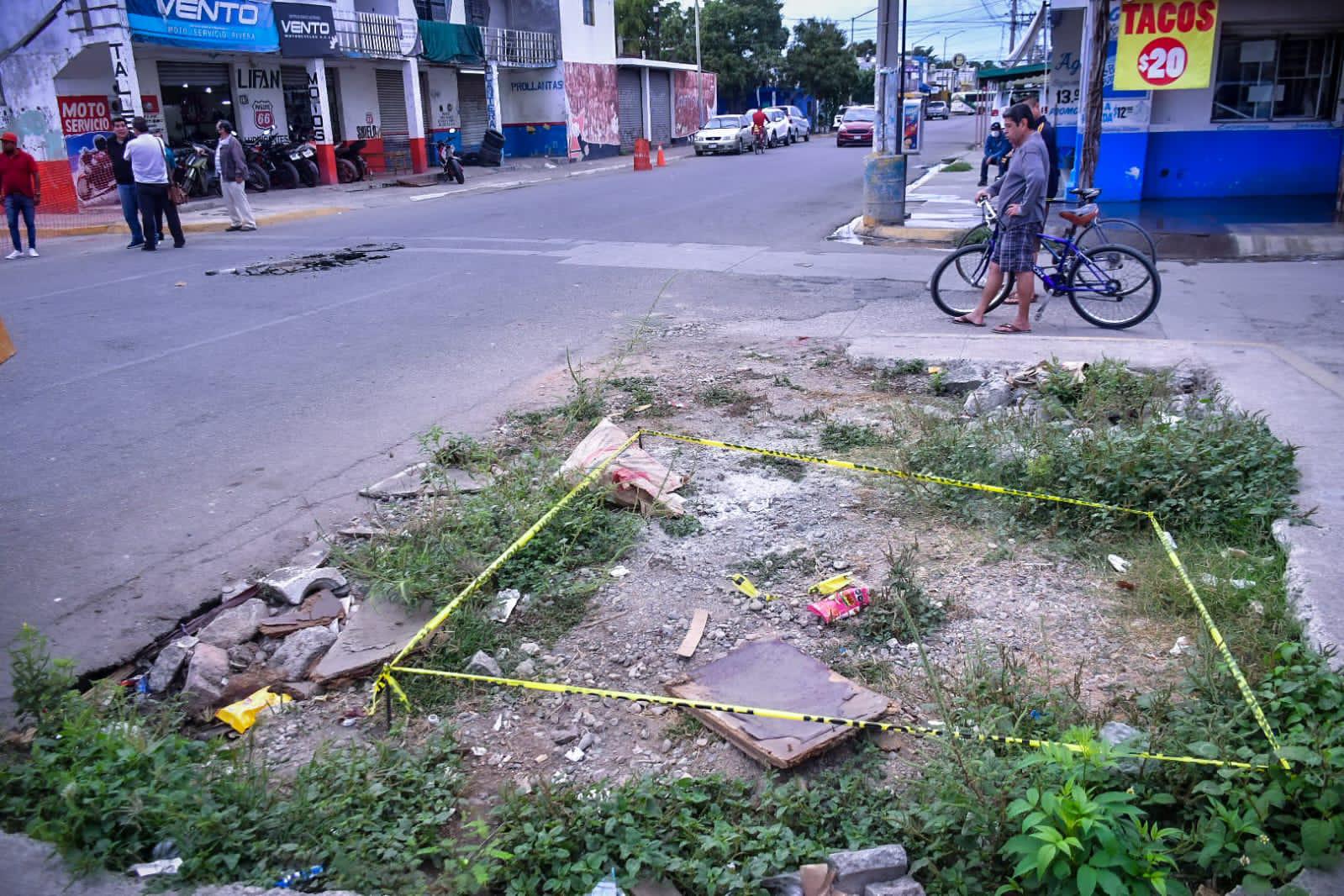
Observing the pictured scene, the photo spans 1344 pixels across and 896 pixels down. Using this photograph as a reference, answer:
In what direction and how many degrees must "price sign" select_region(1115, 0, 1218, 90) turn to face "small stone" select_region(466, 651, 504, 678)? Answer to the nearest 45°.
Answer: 0° — it already faces it

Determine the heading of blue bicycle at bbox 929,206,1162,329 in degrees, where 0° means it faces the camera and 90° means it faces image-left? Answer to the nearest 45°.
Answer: approximately 90°

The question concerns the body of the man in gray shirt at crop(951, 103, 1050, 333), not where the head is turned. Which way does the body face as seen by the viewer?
to the viewer's left

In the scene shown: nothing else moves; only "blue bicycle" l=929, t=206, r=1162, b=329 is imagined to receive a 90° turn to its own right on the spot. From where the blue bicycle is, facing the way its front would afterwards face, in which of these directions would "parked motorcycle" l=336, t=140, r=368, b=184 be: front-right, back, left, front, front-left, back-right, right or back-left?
front-left

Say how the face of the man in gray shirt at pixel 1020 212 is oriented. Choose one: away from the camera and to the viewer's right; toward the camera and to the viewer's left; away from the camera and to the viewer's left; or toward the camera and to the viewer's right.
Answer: toward the camera and to the viewer's left

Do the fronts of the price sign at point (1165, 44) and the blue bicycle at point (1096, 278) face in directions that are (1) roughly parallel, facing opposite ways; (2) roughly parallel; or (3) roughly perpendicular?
roughly perpendicular

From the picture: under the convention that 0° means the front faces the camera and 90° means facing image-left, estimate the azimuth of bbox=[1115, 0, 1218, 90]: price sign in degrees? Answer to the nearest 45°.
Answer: approximately 0°

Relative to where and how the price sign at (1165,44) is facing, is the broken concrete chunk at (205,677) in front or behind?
in front

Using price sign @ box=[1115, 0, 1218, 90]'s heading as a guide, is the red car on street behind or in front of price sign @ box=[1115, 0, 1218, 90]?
behind

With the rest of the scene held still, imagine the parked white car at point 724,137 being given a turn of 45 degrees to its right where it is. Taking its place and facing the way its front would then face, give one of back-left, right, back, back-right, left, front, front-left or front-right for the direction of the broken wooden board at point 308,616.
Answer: left

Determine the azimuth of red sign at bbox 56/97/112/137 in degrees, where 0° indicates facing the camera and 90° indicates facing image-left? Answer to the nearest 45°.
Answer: approximately 0°

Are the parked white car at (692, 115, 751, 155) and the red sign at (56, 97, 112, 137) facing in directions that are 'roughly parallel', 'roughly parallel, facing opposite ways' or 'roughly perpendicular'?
roughly perpendicular

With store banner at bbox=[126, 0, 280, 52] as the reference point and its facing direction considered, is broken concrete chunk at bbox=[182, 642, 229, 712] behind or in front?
in front
